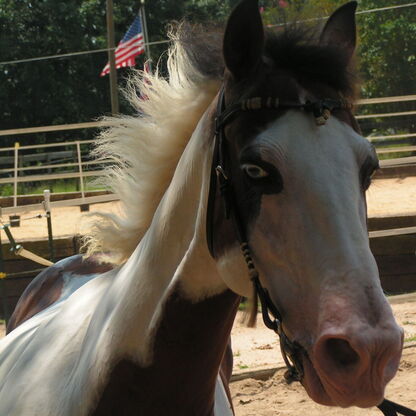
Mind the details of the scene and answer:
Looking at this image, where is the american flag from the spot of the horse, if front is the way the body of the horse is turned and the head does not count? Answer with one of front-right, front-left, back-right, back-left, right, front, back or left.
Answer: back-left

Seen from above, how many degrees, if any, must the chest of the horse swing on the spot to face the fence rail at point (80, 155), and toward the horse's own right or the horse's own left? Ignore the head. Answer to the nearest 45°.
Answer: approximately 135° to the horse's own left

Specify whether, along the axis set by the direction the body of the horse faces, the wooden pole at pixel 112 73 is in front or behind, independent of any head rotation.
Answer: behind
